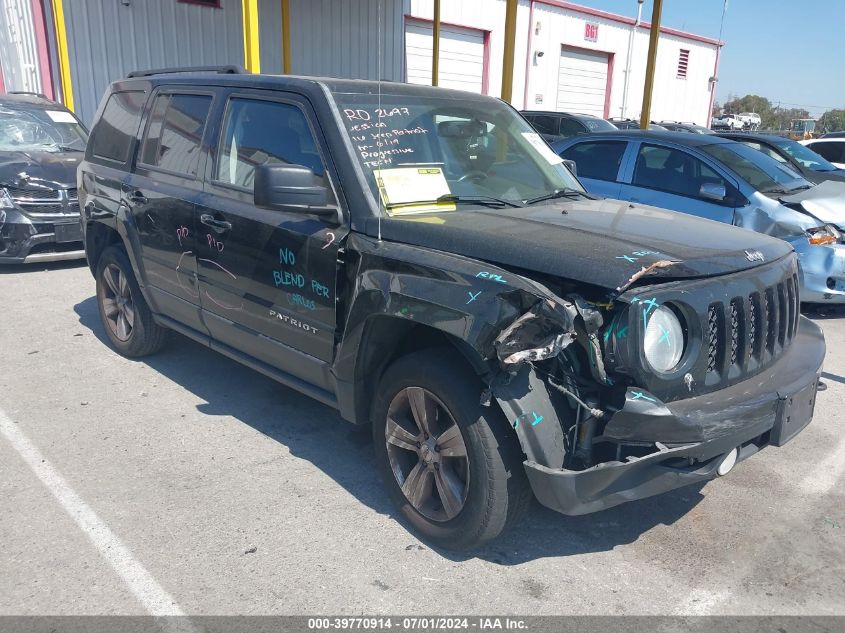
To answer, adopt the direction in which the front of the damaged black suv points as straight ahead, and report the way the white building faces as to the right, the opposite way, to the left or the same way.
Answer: to the right

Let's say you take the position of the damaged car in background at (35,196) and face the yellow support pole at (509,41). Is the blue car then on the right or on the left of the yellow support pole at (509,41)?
right

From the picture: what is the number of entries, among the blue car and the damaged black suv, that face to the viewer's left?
0

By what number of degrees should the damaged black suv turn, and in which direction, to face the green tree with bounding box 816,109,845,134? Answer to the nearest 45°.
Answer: approximately 90° to its left

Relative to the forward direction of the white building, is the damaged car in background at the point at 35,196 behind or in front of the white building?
in front

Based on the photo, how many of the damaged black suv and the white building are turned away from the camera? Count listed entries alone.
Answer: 0

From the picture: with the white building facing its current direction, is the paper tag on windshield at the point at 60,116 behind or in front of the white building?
in front

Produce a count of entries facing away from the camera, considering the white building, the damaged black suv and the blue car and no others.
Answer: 0

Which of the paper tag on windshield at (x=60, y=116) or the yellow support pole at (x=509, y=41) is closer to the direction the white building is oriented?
the paper tag on windshield

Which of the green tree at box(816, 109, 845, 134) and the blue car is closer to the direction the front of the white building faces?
the blue car

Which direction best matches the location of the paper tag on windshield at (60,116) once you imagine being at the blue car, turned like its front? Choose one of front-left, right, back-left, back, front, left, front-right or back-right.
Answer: back-right

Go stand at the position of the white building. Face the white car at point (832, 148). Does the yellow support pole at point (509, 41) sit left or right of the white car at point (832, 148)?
right

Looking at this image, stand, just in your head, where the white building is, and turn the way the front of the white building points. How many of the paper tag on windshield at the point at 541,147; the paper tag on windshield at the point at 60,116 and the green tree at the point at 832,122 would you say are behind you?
1
